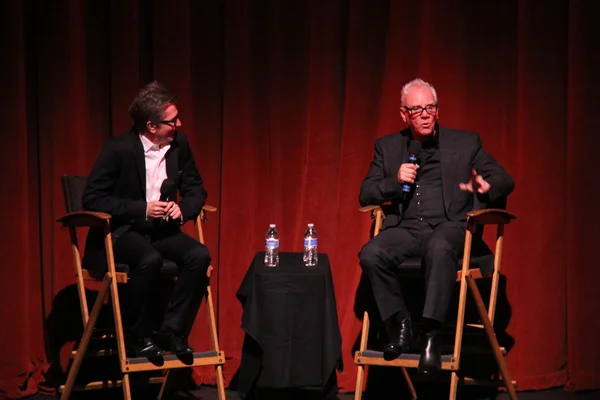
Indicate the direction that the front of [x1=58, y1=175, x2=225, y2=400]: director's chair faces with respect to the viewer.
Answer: facing the viewer and to the right of the viewer

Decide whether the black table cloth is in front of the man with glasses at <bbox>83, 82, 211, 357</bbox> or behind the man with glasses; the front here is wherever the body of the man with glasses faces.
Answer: in front

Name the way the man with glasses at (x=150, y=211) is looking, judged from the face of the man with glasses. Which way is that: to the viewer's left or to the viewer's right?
to the viewer's right

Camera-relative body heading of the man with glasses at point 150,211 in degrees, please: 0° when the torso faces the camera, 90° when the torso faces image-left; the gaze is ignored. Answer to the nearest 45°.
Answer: approximately 315°

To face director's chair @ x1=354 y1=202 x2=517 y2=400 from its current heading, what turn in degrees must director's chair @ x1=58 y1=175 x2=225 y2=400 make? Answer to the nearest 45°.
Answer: approximately 45° to its left

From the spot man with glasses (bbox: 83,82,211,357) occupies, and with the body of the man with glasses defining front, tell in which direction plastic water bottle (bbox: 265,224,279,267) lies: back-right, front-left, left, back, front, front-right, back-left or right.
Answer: front-left

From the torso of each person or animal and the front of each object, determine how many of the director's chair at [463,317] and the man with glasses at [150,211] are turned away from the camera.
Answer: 0

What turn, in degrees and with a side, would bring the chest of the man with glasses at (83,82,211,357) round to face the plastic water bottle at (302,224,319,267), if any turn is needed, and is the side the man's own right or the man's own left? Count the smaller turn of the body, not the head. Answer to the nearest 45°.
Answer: approximately 45° to the man's own left

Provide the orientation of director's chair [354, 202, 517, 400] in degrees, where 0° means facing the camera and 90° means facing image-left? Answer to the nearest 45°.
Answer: approximately 45°

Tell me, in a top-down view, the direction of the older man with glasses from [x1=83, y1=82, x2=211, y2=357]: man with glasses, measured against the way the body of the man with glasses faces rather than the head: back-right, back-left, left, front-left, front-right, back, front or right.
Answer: front-left

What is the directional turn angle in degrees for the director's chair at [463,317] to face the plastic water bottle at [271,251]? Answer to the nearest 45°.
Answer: approximately 45° to its right

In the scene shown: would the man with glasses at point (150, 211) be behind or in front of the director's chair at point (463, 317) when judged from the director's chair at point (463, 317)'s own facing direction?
in front
